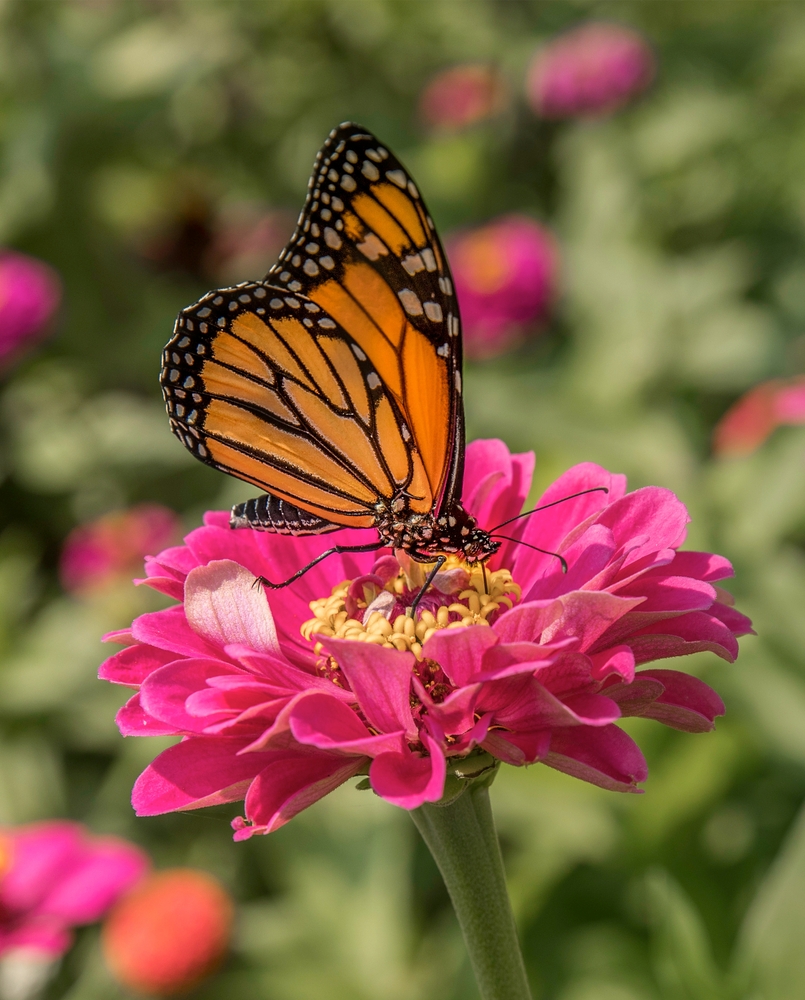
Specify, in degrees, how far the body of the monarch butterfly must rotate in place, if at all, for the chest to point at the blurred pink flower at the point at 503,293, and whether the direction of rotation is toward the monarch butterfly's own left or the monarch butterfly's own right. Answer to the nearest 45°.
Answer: approximately 90° to the monarch butterfly's own left

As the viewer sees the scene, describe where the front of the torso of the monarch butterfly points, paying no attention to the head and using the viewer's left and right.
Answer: facing to the right of the viewer

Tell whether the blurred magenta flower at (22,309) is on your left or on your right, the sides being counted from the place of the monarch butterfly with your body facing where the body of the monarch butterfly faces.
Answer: on your left

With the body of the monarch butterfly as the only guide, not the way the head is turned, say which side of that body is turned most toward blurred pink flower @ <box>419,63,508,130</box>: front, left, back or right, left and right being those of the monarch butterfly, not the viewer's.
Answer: left

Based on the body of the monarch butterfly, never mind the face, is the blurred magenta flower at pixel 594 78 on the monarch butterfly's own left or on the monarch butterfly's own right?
on the monarch butterfly's own left

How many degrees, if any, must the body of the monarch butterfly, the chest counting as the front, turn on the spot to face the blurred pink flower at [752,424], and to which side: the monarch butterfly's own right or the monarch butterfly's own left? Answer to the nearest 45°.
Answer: approximately 45° to the monarch butterfly's own left
